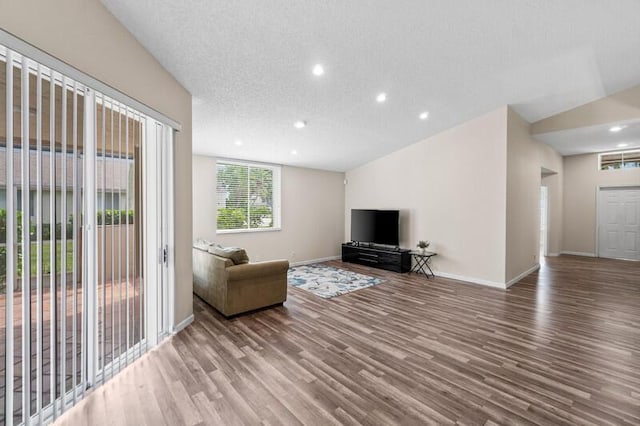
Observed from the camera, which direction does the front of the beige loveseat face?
facing away from the viewer and to the right of the viewer

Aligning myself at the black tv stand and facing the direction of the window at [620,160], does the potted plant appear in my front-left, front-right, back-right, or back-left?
front-right

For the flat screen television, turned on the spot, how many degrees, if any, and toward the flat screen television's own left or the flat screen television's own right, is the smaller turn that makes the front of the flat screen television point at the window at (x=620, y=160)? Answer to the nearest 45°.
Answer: approximately 135° to the flat screen television's own left

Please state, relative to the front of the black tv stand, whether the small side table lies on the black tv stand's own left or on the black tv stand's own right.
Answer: on the black tv stand's own left

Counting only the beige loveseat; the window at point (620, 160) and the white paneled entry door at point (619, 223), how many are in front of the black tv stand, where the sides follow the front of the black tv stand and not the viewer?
1

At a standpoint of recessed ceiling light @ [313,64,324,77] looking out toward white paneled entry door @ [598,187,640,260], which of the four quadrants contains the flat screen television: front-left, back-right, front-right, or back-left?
front-left

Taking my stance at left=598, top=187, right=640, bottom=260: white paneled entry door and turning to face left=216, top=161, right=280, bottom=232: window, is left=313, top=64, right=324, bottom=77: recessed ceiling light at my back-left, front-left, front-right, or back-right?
front-left

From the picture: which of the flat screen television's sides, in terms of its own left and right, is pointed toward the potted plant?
left

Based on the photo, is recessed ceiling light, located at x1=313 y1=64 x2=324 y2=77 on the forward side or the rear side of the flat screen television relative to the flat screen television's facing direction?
on the forward side

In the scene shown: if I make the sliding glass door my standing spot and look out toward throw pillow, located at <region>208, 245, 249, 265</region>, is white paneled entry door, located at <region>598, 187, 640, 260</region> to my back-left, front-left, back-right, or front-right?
front-right

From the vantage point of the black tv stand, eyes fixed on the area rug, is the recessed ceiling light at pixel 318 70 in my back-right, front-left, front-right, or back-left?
front-left

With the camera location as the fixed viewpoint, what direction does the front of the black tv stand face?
facing the viewer and to the left of the viewer

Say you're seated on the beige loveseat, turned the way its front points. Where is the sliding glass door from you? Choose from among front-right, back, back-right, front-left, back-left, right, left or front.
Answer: back

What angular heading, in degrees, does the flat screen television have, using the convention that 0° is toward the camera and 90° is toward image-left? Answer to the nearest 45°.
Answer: approximately 45°
